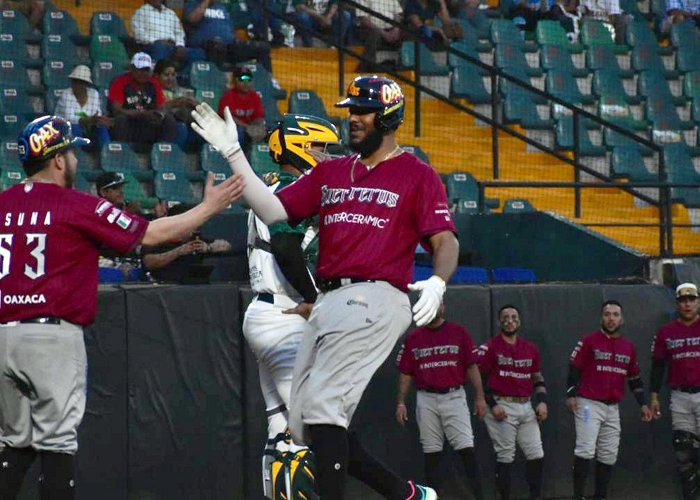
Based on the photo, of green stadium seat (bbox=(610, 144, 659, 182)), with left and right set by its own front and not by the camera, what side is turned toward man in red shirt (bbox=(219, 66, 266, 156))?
right

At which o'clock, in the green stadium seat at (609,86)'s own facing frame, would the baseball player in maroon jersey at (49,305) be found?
The baseball player in maroon jersey is roughly at 2 o'clock from the green stadium seat.

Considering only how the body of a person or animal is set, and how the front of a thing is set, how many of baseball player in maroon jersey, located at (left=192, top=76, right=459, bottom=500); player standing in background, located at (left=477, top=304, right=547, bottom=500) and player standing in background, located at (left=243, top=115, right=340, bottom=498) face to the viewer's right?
1

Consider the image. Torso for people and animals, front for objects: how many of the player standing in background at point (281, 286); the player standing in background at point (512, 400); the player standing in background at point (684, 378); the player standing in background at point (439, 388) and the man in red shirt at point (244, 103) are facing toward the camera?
4

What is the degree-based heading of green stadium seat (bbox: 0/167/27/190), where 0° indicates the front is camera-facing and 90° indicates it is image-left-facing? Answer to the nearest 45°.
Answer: approximately 0°

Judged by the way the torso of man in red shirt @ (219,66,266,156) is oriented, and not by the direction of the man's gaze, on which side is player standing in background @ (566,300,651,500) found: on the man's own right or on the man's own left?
on the man's own left

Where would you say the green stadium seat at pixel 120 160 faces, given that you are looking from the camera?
facing the viewer and to the right of the viewer

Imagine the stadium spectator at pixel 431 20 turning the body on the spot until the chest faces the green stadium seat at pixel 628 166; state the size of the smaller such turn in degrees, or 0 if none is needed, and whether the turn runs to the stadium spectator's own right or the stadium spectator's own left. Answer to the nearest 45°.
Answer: approximately 45° to the stadium spectator's own left

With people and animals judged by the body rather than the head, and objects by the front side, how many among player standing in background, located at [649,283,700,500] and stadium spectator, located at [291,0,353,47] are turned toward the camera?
2

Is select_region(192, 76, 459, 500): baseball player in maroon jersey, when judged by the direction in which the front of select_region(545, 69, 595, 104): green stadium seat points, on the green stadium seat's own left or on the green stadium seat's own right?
on the green stadium seat's own right

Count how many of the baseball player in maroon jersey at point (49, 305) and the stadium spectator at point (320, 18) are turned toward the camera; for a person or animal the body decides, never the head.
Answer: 1
